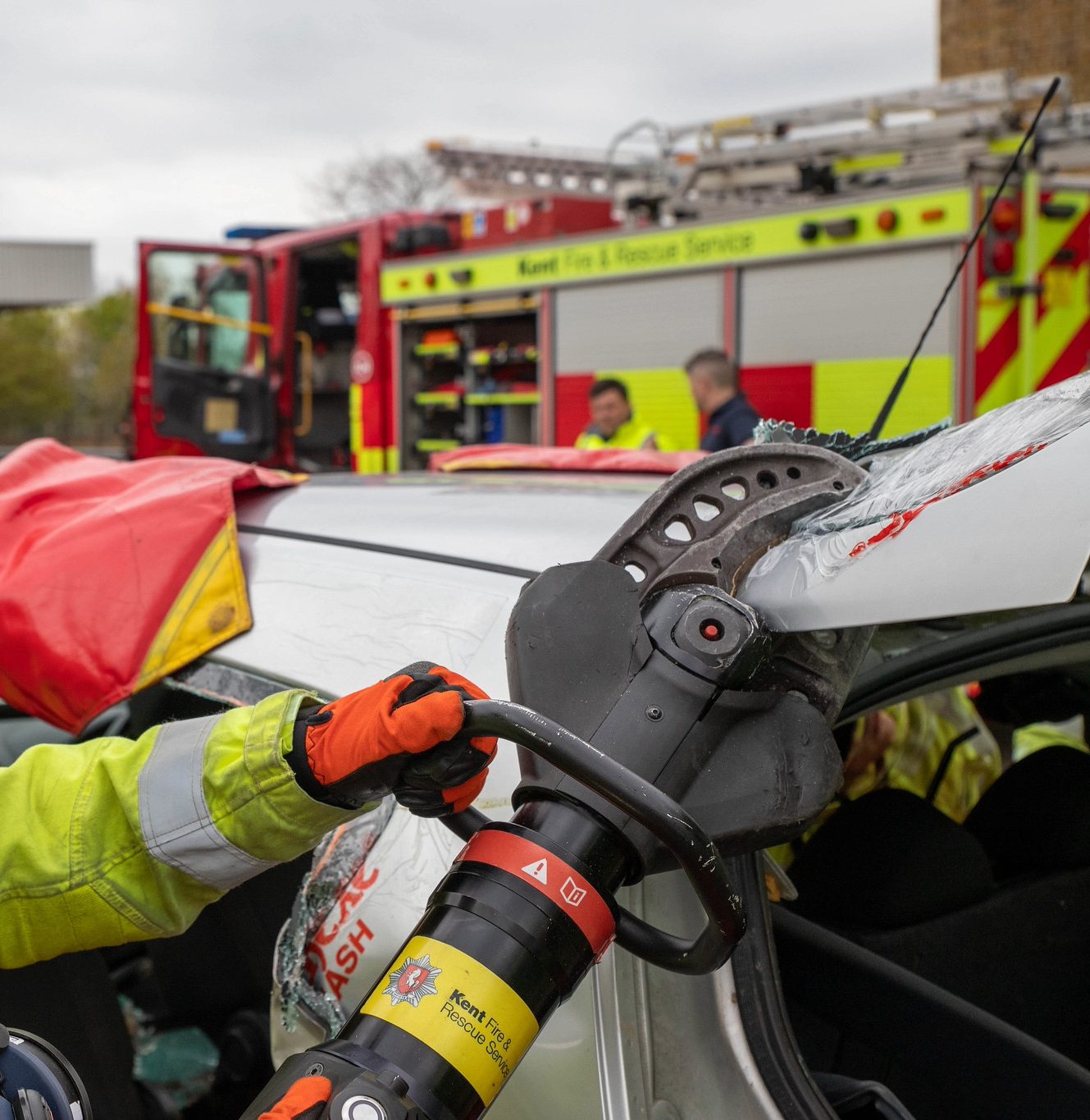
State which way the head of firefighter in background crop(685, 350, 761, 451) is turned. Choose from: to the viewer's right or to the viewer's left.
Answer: to the viewer's left

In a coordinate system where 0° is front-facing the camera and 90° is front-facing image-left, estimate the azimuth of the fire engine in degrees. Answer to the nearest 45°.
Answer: approximately 135°

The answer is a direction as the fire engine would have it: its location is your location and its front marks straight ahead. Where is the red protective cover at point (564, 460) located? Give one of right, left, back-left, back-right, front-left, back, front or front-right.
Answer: back-left

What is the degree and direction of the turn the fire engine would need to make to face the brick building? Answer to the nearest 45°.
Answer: approximately 90° to its right

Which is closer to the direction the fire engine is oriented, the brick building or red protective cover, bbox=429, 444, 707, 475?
the brick building

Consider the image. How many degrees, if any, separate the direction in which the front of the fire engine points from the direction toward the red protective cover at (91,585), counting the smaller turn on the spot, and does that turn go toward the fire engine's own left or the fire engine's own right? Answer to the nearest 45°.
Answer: approximately 135° to the fire engine's own left
